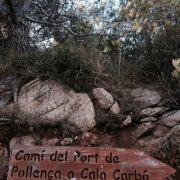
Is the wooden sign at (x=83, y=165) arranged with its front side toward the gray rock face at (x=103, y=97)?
no

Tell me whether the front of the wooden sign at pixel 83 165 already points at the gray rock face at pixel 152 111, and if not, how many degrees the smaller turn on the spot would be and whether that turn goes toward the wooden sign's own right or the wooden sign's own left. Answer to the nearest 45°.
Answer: approximately 135° to the wooden sign's own left

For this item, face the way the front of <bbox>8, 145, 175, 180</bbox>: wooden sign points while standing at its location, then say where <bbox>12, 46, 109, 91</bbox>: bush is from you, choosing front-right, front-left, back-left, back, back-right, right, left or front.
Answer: back

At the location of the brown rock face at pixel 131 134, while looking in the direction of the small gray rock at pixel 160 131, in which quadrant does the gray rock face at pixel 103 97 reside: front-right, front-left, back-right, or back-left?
back-left

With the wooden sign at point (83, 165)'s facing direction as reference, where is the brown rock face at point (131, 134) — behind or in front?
behind

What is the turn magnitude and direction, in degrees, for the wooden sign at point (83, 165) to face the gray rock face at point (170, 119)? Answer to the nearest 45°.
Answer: approximately 135° to its left

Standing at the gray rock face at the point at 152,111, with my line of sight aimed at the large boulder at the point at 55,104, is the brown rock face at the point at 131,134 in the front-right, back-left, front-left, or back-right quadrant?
front-left

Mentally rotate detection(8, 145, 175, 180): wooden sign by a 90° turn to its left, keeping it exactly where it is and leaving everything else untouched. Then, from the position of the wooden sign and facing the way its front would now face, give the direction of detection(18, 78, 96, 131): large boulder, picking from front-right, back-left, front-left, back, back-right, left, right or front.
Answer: left

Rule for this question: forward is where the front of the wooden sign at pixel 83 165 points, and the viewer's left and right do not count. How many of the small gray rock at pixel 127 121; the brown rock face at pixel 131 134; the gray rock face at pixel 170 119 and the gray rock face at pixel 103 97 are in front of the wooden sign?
0

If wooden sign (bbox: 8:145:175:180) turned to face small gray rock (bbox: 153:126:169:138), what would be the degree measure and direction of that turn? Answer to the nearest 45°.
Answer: approximately 135° to its left

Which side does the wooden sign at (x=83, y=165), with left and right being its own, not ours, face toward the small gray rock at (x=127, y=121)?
back

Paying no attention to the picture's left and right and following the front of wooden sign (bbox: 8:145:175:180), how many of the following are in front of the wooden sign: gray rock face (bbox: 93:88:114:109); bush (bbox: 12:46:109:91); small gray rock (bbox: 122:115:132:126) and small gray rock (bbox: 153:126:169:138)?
0

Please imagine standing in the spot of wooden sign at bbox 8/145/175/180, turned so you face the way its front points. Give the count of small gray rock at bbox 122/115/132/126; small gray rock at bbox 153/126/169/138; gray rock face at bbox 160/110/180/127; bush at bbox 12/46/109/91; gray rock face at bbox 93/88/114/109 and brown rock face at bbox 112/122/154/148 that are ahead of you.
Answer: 0

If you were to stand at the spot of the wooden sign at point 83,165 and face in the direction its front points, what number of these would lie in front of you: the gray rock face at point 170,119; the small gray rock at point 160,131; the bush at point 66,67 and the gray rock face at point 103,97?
0

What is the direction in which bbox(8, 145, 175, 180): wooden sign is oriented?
toward the camera

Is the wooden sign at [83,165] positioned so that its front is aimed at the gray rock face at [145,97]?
no

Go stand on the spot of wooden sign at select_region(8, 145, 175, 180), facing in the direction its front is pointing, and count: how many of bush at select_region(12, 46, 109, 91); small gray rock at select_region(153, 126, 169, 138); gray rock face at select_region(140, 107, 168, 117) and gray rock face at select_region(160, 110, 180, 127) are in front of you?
0
